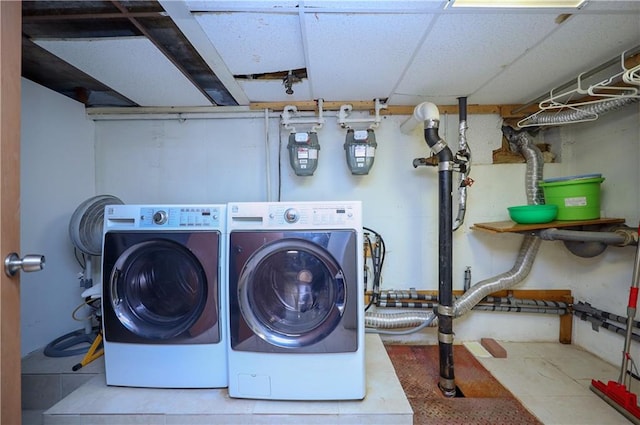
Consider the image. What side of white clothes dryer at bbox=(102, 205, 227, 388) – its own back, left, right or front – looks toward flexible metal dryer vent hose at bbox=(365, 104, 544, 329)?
left

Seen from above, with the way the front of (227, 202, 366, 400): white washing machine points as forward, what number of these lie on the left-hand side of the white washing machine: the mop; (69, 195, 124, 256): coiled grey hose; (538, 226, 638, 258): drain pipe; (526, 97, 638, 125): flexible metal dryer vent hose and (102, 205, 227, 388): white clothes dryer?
3

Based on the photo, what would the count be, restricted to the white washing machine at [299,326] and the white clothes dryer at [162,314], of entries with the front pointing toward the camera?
2

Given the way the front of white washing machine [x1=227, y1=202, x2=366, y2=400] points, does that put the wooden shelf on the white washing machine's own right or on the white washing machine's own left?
on the white washing machine's own left

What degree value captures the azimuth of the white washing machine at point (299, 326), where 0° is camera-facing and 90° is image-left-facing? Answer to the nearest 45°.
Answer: approximately 0°

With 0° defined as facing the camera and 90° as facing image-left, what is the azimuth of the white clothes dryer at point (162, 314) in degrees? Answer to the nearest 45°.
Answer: approximately 0°

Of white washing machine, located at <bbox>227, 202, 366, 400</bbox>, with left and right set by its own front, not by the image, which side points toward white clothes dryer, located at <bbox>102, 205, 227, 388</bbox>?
right
